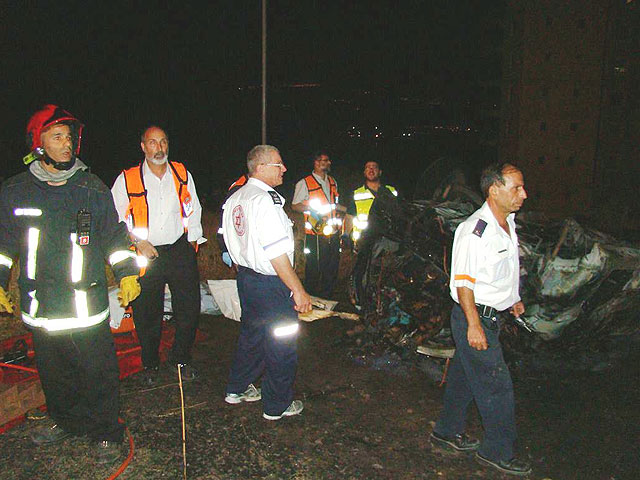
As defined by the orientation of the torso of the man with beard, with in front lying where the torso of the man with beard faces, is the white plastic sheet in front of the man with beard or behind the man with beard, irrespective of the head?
behind

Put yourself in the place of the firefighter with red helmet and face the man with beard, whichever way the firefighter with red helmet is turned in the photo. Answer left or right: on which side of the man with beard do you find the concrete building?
right

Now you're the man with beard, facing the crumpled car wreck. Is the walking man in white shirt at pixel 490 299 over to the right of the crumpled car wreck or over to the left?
right

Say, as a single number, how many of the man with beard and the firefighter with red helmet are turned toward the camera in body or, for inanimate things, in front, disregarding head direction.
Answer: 2

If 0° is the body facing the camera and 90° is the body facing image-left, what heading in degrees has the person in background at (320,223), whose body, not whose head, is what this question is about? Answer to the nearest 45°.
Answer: approximately 315°

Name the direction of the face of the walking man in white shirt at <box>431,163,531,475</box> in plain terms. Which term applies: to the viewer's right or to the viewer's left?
to the viewer's right
